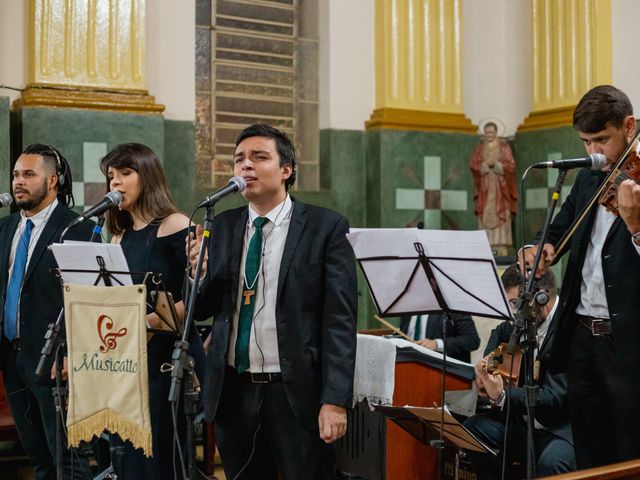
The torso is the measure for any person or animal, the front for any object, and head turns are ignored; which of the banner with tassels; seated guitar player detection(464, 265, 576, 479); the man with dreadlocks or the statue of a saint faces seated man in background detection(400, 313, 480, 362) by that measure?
the statue of a saint

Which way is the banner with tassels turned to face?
toward the camera

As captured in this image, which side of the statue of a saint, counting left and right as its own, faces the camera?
front

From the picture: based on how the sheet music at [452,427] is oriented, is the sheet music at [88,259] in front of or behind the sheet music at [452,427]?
behind

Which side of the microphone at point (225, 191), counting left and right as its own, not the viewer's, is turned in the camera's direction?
right

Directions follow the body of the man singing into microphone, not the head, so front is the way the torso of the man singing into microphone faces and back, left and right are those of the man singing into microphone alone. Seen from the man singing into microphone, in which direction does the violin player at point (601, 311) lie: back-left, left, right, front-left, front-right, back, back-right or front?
back-left

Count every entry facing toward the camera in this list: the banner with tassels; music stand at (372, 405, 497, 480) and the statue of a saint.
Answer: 2

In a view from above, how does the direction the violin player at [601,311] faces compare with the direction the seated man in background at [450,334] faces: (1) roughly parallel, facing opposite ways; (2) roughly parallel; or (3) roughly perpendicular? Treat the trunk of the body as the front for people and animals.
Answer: roughly parallel

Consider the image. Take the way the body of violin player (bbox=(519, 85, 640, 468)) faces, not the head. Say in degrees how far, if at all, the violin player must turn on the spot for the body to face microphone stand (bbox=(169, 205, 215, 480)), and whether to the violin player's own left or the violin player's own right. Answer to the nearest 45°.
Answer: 0° — they already face it

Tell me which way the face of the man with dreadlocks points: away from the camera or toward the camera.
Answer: toward the camera

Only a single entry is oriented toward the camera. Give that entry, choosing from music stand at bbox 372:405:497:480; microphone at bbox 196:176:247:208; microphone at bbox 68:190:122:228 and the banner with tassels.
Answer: the banner with tassels

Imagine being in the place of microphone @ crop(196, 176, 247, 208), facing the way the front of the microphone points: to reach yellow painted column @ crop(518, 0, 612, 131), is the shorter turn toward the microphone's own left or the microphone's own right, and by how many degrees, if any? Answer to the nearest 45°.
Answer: approximately 45° to the microphone's own left

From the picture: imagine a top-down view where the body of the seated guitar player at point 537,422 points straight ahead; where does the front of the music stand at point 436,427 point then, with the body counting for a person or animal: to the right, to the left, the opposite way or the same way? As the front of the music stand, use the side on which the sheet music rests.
the opposite way

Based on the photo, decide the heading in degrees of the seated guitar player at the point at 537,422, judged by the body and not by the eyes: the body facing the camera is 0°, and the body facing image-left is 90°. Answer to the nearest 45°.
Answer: approximately 45°

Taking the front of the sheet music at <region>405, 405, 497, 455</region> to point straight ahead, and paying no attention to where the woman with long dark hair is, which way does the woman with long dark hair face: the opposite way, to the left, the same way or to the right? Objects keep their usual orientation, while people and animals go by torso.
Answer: the opposite way

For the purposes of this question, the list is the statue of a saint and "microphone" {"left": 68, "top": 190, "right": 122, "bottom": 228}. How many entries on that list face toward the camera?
1
